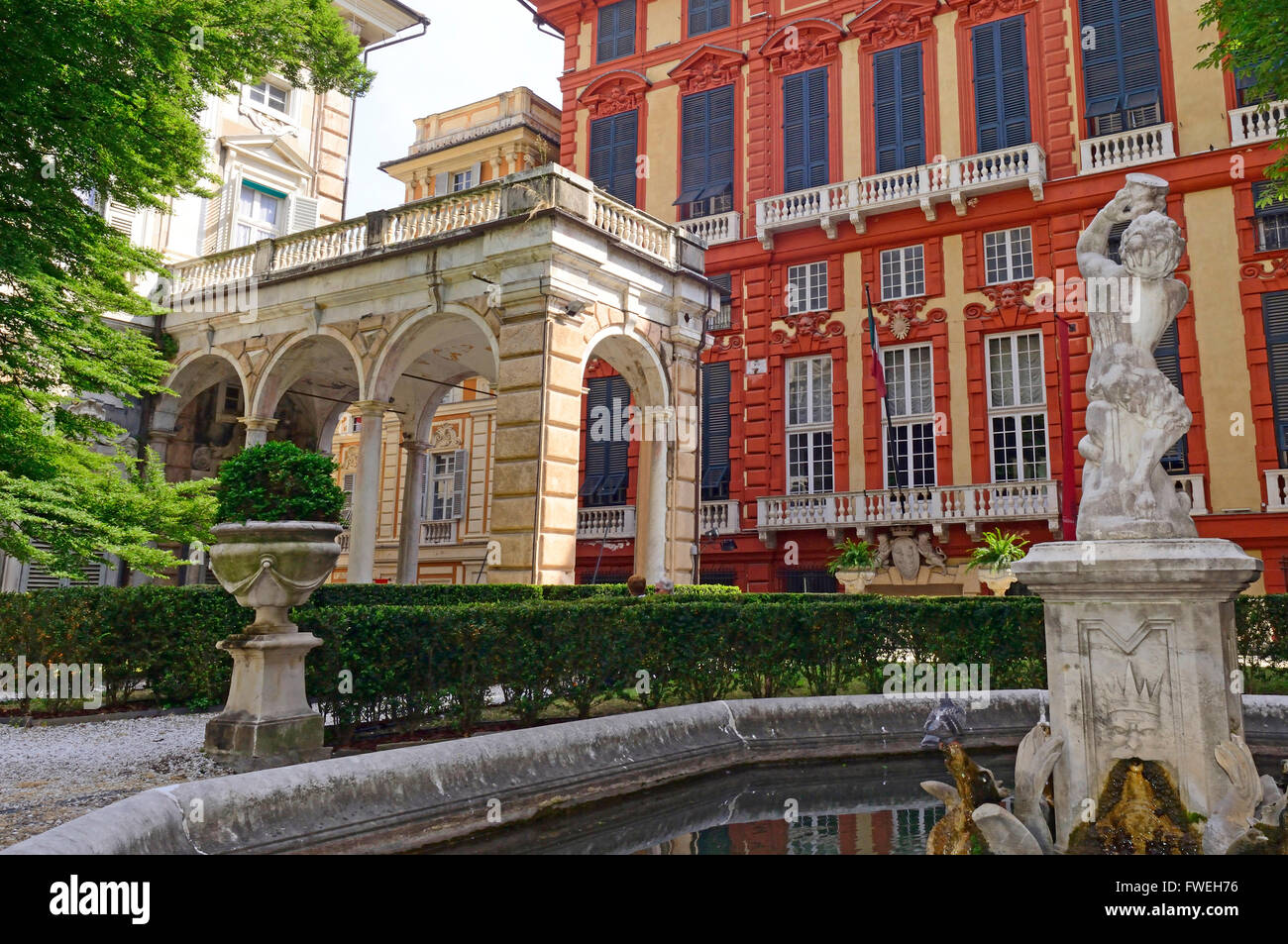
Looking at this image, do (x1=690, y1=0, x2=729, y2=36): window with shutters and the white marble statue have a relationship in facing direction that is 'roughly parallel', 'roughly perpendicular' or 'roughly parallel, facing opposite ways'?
roughly parallel

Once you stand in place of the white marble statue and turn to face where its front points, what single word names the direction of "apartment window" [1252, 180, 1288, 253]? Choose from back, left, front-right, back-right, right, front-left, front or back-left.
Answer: back

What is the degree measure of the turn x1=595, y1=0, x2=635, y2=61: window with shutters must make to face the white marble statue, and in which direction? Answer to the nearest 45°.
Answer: approximately 45° to its left

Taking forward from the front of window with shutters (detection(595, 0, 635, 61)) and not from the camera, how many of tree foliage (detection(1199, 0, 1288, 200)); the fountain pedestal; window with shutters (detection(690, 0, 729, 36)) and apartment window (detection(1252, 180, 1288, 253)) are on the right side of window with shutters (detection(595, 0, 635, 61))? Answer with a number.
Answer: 0

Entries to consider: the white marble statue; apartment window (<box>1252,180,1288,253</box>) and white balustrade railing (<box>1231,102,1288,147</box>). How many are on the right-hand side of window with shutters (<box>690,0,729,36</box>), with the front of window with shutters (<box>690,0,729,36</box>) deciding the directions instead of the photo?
0

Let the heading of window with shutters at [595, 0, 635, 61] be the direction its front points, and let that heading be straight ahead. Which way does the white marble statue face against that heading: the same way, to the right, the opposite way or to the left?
the same way

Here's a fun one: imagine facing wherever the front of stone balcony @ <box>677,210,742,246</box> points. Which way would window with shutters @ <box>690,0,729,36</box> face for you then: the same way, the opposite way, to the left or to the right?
the same way

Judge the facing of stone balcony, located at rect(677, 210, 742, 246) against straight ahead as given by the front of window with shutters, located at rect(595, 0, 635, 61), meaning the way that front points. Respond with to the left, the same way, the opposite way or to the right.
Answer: the same way

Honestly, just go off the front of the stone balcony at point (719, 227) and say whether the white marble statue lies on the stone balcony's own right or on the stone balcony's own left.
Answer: on the stone balcony's own left

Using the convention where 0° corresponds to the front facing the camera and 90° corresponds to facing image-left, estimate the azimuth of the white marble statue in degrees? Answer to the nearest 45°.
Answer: approximately 0°

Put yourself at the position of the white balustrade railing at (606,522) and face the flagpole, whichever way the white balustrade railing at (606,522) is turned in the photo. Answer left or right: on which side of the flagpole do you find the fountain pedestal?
right

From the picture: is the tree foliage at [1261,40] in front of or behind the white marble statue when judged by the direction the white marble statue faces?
behind

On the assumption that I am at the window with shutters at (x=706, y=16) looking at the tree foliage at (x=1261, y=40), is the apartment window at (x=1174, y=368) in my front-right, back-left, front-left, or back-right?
front-left

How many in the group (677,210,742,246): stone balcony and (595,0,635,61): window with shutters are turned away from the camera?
0

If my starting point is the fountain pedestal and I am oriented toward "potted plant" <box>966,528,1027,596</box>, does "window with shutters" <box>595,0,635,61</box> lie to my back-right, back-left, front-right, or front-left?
front-left

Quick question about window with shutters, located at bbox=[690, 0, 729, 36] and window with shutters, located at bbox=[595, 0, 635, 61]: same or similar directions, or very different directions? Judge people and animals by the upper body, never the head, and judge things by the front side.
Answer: same or similar directions

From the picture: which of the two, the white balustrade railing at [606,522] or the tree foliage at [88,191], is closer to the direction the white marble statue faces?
the tree foliage

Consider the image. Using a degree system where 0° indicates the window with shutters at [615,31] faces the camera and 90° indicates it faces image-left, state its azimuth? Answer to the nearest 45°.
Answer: approximately 45°

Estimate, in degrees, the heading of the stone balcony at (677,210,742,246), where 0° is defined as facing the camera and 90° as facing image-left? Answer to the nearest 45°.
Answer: approximately 45°
